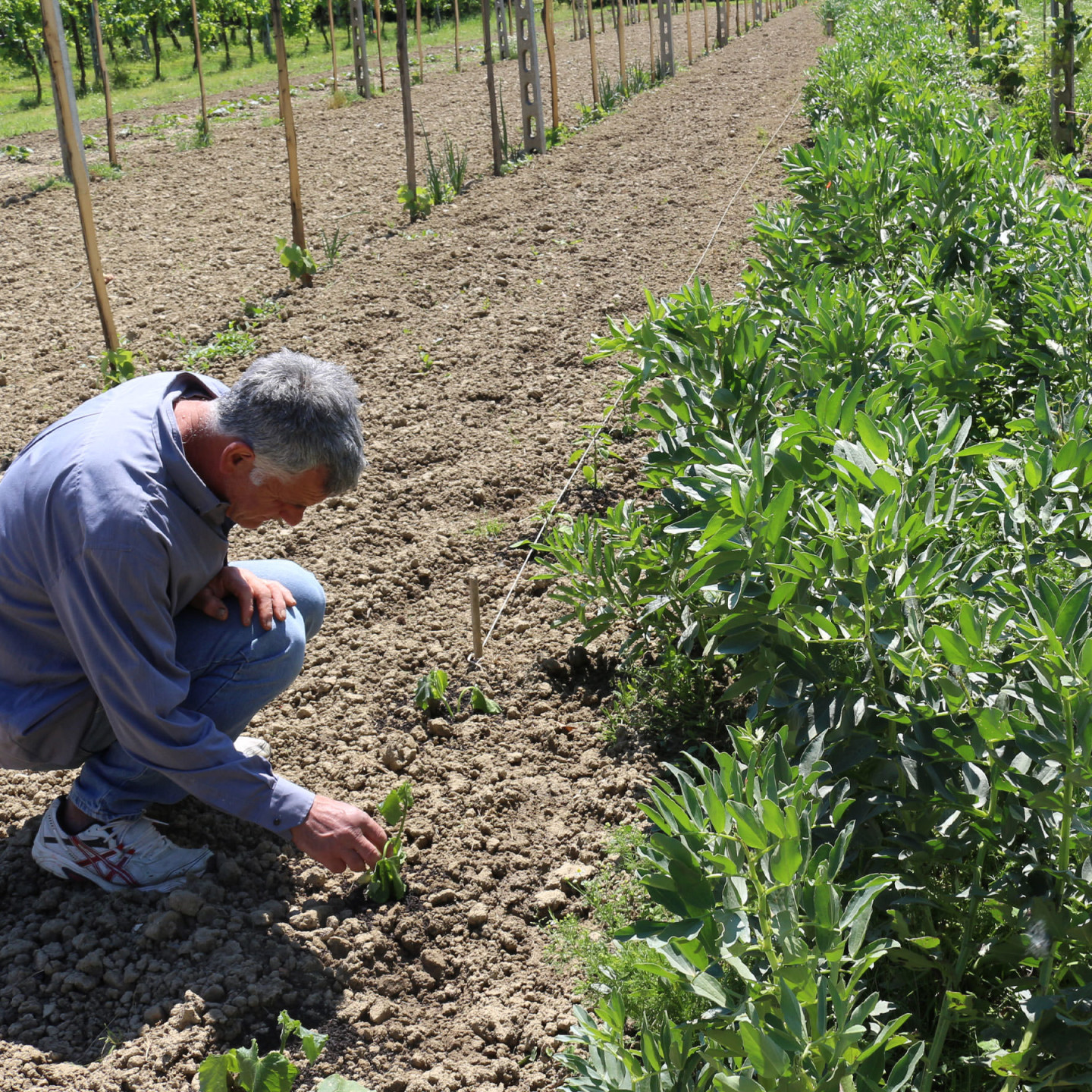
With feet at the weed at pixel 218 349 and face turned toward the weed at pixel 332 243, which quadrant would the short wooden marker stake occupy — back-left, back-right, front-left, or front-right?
back-right

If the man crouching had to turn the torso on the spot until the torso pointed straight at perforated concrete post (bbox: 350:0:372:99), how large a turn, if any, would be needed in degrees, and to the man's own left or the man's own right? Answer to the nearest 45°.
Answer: approximately 90° to the man's own left

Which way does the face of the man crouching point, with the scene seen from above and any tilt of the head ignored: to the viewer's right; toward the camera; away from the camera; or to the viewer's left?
to the viewer's right

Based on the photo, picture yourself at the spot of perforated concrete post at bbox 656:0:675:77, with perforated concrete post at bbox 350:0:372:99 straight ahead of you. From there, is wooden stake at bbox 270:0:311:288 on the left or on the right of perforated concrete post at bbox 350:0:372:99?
left

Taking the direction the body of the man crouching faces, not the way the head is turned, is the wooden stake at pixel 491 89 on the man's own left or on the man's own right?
on the man's own left

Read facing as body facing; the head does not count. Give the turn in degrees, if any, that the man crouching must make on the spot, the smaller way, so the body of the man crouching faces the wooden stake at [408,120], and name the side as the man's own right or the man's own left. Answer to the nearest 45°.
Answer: approximately 90° to the man's own left

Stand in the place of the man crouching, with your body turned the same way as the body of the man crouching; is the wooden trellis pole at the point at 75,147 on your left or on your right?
on your left

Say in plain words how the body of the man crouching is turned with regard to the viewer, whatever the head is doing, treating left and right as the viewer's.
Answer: facing to the right of the viewer

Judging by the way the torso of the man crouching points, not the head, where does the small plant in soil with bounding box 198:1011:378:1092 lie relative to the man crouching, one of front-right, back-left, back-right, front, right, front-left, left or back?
right
